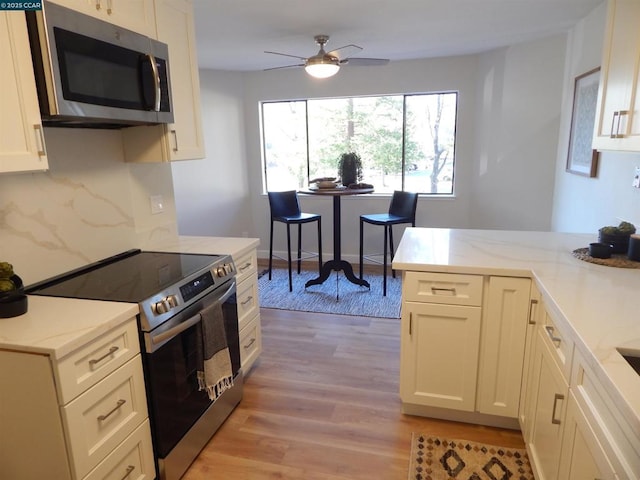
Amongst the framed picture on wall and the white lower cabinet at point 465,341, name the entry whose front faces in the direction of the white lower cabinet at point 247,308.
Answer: the framed picture on wall

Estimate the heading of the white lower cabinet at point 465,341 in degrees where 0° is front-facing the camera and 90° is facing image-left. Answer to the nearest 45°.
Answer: approximately 0°

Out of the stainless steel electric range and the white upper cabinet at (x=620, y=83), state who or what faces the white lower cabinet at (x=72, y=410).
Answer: the white upper cabinet

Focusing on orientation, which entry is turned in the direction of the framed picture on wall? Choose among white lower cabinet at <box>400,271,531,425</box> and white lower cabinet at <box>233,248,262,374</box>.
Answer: white lower cabinet at <box>233,248,262,374</box>

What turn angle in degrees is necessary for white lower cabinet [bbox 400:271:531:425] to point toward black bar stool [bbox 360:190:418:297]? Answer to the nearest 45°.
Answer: approximately 180°

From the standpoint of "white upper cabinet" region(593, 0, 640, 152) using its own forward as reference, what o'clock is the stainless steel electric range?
The stainless steel electric range is roughly at 12 o'clock from the white upper cabinet.

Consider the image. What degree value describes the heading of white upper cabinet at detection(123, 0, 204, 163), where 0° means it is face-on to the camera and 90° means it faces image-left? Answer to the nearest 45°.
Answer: approximately 315°

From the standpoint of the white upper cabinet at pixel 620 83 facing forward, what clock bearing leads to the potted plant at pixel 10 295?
The potted plant is roughly at 12 o'clock from the white upper cabinet.

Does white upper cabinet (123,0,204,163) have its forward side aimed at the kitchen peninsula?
yes

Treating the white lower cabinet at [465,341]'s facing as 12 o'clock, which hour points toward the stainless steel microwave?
The stainless steel microwave is roughly at 2 o'clock from the white lower cabinet.

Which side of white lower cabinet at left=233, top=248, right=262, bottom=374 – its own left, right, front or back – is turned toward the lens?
right

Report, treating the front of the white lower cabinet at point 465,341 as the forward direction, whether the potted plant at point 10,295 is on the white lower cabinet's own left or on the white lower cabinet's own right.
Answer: on the white lower cabinet's own right
